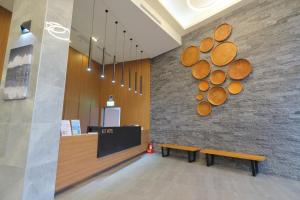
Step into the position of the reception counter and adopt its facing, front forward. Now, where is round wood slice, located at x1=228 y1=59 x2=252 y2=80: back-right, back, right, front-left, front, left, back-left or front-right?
front-left

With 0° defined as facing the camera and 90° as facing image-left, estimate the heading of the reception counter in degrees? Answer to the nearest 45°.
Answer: approximately 315°

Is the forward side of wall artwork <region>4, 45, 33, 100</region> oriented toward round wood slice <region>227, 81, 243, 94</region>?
no

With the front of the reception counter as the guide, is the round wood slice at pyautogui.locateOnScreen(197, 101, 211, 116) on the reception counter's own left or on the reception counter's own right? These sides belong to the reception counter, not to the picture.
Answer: on the reception counter's own left

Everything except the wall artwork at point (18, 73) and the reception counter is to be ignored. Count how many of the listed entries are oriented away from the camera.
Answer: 0

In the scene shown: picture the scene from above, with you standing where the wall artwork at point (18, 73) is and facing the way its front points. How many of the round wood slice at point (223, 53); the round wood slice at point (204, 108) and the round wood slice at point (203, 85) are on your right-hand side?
0

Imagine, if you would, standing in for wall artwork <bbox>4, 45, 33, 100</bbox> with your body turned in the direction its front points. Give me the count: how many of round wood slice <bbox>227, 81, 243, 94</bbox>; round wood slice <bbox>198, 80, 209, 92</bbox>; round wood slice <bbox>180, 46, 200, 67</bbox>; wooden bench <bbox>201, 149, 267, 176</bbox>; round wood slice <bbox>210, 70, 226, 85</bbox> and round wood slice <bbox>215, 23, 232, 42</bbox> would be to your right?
0

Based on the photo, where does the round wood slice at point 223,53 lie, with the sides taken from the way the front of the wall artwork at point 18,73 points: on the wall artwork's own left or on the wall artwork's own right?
on the wall artwork's own left

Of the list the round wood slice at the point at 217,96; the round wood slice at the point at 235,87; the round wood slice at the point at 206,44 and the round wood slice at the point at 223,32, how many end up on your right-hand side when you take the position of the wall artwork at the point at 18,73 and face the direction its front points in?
0

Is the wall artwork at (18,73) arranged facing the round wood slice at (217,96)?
no

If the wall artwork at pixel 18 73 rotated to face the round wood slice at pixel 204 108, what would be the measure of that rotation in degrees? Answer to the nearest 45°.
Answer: approximately 135° to its left

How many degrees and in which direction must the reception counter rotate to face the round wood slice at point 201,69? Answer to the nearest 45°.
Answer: approximately 45° to its left

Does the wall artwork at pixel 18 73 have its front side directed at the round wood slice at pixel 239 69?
no

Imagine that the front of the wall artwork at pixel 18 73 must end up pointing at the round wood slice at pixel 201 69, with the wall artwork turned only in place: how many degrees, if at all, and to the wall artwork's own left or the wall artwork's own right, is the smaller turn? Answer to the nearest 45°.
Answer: approximately 135° to the wall artwork's own left
